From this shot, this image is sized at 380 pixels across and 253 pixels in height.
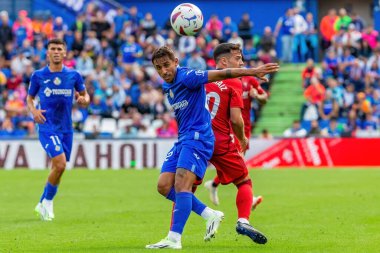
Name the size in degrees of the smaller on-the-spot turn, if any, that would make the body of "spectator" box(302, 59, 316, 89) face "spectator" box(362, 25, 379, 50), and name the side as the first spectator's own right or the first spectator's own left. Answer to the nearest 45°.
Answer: approximately 135° to the first spectator's own left

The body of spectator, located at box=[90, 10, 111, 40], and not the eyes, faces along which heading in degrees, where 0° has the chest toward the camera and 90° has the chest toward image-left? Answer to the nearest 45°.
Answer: approximately 0°

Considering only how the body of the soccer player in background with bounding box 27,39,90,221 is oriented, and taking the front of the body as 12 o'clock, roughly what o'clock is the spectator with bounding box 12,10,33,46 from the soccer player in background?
The spectator is roughly at 6 o'clock from the soccer player in background.

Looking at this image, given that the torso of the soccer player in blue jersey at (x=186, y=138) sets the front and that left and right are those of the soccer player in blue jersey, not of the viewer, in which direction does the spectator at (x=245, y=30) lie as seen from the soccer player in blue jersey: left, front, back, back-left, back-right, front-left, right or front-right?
back-right

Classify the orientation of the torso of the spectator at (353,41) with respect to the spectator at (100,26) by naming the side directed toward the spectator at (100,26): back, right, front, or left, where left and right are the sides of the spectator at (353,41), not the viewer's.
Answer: right

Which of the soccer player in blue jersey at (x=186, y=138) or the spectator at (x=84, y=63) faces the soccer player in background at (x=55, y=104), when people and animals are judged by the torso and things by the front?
the spectator

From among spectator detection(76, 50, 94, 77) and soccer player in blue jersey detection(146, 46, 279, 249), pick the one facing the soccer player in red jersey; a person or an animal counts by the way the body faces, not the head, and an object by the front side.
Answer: the spectator

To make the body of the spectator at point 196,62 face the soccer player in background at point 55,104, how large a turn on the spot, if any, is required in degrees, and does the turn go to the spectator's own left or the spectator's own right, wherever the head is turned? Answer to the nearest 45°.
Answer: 0° — they already face them

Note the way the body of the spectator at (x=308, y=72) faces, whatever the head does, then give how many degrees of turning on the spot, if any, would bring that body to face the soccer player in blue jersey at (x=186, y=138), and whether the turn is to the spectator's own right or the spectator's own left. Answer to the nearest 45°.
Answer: approximately 45° to the spectator's own left
